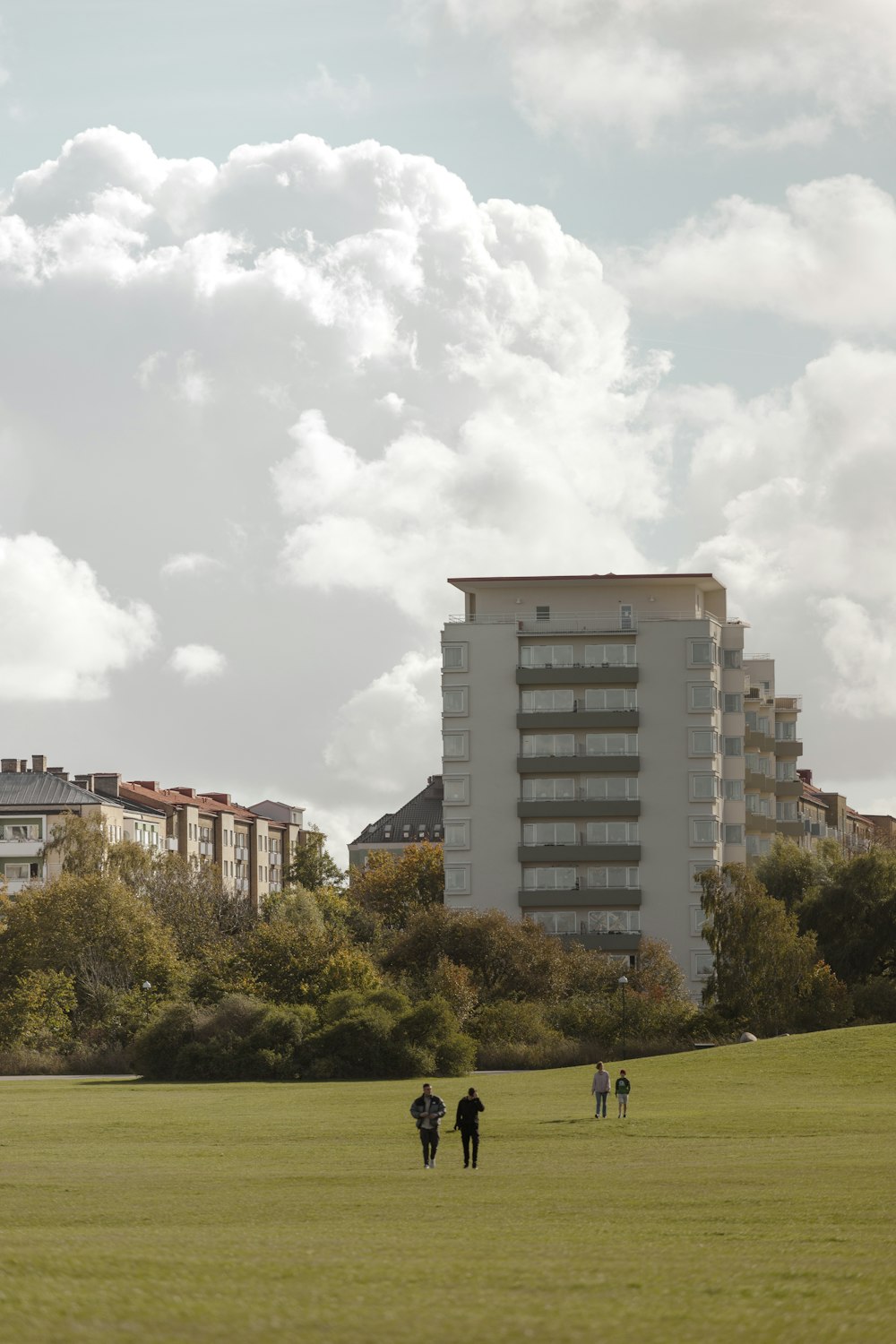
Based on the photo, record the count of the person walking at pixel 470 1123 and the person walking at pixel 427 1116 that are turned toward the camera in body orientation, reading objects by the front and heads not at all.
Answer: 2

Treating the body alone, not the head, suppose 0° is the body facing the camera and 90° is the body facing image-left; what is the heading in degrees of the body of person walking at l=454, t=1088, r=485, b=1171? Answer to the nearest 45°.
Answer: approximately 0°

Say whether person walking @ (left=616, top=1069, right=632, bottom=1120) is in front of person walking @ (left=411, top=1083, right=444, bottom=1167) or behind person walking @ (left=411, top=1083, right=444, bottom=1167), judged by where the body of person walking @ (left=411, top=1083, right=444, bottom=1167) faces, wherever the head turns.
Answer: behind

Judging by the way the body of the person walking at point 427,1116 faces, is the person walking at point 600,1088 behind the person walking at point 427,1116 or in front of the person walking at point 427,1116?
behind
